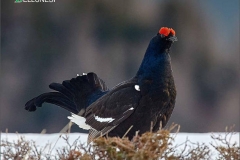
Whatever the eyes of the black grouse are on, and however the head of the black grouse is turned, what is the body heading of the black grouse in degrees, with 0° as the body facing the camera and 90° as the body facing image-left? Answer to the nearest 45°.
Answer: approximately 270°
